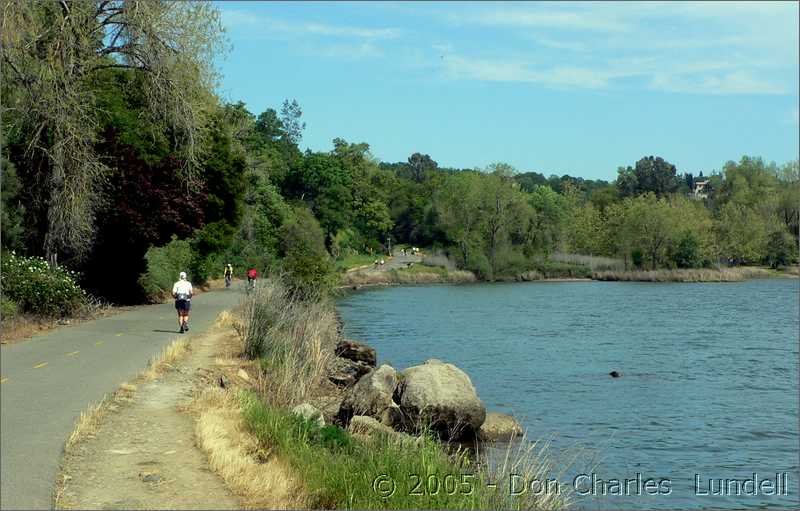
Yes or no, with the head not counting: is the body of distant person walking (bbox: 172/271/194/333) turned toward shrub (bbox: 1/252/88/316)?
no

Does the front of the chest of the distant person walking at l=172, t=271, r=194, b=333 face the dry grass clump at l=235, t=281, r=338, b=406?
no

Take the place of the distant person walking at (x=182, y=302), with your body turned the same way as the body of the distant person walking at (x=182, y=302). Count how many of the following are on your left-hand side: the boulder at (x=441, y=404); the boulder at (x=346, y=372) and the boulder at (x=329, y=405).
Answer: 0

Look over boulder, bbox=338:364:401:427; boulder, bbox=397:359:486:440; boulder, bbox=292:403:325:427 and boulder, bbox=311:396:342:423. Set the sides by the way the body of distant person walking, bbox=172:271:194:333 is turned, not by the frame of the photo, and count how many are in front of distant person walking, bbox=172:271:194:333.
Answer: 0

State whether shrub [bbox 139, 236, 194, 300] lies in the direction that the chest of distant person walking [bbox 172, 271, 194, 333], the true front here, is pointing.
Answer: yes

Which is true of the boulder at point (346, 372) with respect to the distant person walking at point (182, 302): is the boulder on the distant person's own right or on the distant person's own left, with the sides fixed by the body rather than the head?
on the distant person's own right

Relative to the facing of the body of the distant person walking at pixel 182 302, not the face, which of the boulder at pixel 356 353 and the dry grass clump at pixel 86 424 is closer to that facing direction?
the boulder

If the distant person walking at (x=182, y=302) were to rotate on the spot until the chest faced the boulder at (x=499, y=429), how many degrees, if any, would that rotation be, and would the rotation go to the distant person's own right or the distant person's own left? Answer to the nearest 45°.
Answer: approximately 135° to the distant person's own right

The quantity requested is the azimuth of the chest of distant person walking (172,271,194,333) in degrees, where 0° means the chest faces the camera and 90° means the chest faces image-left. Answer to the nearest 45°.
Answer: approximately 180°

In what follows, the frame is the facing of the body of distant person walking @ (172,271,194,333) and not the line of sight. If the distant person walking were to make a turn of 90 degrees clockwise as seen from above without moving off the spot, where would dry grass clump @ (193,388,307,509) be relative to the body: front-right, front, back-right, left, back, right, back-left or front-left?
right

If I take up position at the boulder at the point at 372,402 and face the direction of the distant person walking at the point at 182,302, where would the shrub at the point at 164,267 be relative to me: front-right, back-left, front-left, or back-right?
front-right

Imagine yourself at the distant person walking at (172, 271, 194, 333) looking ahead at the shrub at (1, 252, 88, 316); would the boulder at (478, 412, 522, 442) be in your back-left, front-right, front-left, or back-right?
back-left

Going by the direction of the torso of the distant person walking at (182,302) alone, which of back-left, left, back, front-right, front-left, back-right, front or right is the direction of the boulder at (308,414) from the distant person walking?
back

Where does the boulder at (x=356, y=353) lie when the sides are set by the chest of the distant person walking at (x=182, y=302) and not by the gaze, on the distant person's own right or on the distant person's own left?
on the distant person's own right

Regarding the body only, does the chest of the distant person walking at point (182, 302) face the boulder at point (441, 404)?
no

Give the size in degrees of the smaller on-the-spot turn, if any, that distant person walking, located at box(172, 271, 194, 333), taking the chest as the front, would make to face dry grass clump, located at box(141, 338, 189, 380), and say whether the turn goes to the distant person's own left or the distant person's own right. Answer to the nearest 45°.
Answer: approximately 180°
